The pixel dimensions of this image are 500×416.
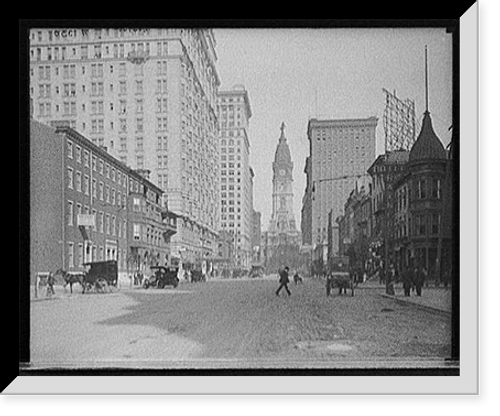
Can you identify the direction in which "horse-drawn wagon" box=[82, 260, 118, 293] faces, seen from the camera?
facing to the left of the viewer
